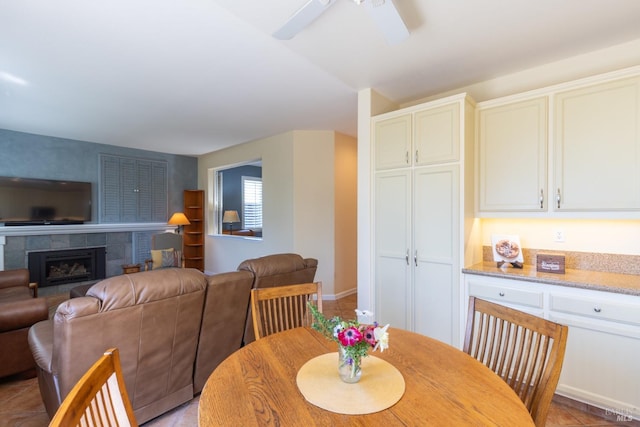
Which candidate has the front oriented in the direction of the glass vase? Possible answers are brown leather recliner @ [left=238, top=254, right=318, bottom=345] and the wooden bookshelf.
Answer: the wooden bookshelf

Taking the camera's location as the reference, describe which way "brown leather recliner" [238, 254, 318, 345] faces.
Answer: facing away from the viewer and to the left of the viewer

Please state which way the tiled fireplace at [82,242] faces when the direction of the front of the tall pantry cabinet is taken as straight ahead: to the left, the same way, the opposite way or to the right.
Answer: to the left

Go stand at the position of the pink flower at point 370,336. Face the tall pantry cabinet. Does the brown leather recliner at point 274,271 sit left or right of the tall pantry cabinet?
left

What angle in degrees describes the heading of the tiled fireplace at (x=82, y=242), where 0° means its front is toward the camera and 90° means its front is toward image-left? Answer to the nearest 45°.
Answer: approximately 0°

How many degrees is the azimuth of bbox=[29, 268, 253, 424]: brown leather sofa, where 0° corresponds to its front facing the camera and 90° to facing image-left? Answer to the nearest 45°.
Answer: approximately 135°
